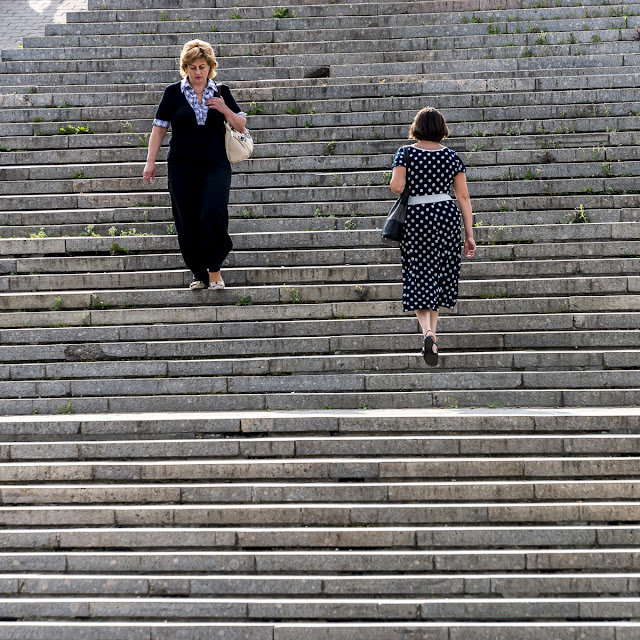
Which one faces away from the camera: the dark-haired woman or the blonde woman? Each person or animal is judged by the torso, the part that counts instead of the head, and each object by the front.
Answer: the dark-haired woman

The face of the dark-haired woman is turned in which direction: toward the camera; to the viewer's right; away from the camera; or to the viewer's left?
away from the camera

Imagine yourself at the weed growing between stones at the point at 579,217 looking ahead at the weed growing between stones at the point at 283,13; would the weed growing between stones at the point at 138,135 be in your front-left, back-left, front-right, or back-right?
front-left

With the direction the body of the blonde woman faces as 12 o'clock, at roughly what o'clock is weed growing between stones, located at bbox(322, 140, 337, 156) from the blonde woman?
The weed growing between stones is roughly at 7 o'clock from the blonde woman.

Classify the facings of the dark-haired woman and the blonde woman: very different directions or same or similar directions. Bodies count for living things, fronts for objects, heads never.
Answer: very different directions

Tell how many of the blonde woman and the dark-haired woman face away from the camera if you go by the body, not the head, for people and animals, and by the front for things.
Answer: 1

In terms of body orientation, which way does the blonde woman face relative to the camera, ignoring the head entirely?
toward the camera

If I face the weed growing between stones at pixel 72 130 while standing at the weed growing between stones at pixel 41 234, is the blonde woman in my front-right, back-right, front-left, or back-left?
back-right

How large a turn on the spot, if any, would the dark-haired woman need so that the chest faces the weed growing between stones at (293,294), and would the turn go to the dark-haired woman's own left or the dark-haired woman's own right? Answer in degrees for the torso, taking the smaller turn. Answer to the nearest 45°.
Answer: approximately 45° to the dark-haired woman's own left

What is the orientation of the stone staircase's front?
toward the camera

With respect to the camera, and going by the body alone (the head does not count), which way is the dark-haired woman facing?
away from the camera

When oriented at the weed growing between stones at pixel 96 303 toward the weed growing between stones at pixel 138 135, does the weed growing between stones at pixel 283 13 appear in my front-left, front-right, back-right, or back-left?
front-right

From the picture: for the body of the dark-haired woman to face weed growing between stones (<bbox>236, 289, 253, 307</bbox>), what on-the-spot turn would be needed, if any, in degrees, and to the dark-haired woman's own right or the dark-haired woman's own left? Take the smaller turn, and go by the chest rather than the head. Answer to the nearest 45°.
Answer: approximately 45° to the dark-haired woman's own left
